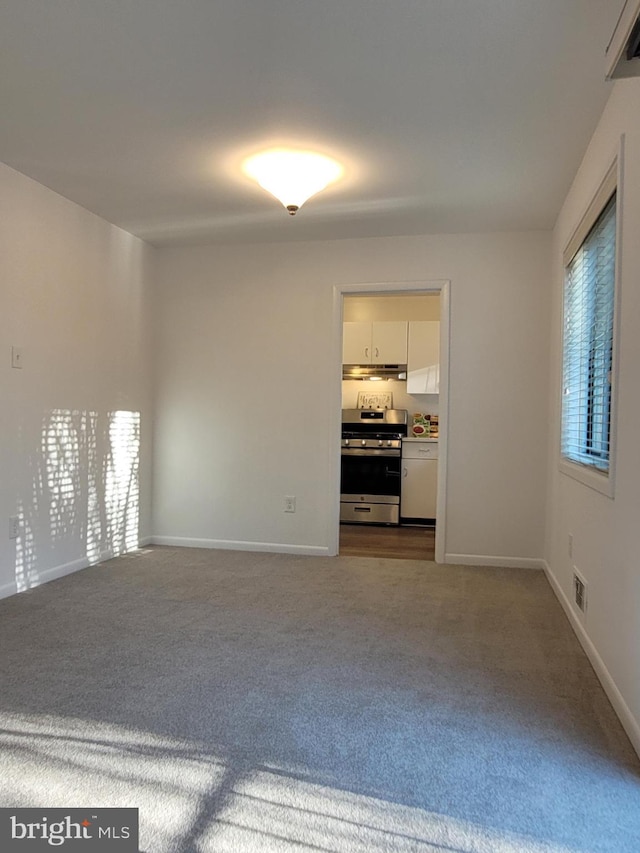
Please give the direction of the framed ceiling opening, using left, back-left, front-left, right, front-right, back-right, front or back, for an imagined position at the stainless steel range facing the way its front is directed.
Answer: front

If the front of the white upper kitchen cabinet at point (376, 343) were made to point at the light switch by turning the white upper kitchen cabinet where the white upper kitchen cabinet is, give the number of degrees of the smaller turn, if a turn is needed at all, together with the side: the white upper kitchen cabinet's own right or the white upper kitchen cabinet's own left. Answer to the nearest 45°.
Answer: approximately 45° to the white upper kitchen cabinet's own right

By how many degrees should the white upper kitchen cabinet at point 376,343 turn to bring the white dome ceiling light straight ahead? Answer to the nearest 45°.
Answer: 0° — it already faces it

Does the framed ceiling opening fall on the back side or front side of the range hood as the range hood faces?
on the front side

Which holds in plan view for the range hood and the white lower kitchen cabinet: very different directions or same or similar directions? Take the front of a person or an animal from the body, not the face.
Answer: same or similar directions

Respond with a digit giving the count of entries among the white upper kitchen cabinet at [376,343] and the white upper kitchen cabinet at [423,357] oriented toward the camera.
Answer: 2

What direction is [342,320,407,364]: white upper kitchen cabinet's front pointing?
toward the camera

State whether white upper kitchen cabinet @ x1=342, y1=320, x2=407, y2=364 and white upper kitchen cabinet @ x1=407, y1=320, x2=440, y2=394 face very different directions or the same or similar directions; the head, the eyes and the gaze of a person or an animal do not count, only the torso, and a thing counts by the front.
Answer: same or similar directions

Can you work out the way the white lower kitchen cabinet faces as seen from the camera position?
facing the viewer

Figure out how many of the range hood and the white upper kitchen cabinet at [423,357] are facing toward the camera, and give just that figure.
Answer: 2

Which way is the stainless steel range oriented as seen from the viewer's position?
toward the camera

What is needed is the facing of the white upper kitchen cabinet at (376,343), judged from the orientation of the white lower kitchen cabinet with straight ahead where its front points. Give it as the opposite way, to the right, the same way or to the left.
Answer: the same way
